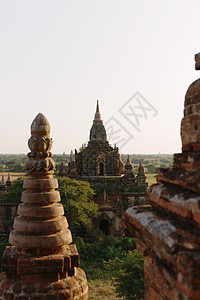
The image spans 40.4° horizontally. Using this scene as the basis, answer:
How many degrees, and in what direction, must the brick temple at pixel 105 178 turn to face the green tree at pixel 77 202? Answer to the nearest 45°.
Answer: approximately 45° to its right

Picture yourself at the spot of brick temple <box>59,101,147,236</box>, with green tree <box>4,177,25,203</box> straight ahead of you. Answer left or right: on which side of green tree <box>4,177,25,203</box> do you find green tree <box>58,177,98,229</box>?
left

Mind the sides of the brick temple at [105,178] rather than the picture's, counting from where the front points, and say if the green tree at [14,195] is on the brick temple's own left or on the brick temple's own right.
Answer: on the brick temple's own right

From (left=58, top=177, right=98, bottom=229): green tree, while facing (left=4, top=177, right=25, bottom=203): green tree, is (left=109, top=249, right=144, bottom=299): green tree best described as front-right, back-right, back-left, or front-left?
back-left

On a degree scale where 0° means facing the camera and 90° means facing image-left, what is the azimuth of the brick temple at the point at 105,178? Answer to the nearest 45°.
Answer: approximately 0°
